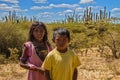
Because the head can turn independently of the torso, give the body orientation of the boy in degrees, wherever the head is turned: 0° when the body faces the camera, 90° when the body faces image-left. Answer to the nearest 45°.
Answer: approximately 0°

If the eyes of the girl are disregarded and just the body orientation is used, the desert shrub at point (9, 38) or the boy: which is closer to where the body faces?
the boy

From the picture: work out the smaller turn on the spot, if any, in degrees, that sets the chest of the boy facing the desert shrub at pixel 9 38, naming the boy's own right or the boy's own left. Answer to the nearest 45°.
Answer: approximately 180°

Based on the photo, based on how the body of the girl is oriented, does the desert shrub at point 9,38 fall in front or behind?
behind

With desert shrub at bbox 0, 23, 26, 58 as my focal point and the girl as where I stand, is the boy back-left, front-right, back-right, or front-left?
back-right

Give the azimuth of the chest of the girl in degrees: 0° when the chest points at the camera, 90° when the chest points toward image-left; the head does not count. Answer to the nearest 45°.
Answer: approximately 315°

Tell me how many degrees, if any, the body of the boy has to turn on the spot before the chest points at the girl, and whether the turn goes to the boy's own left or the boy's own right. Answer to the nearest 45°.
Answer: approximately 135° to the boy's own right
